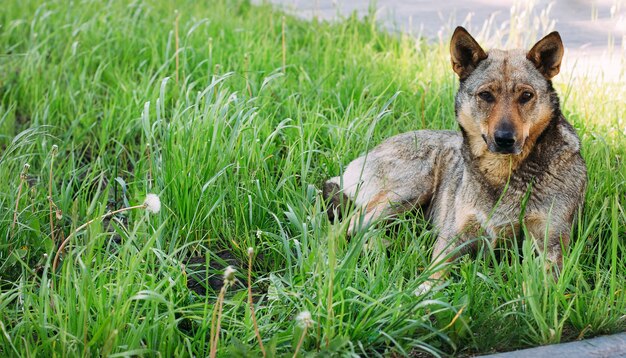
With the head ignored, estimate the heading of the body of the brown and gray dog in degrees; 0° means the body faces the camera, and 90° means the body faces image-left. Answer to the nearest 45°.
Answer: approximately 315°

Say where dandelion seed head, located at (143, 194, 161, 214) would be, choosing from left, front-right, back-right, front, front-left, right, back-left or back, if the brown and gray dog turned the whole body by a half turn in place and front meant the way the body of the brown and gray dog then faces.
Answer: left

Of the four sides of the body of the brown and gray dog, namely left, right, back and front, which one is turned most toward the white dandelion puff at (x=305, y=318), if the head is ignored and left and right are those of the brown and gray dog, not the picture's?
right
